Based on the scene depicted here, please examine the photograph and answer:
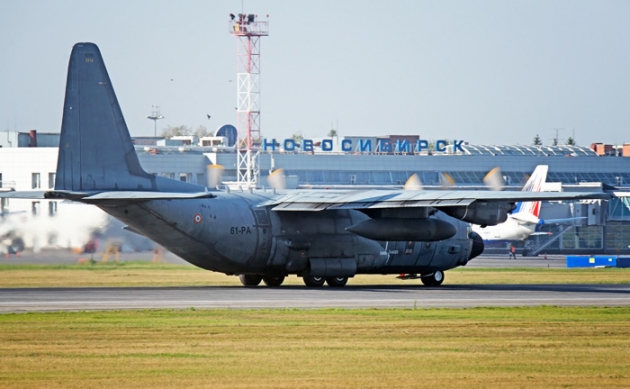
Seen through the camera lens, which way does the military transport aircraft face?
facing away from the viewer and to the right of the viewer
